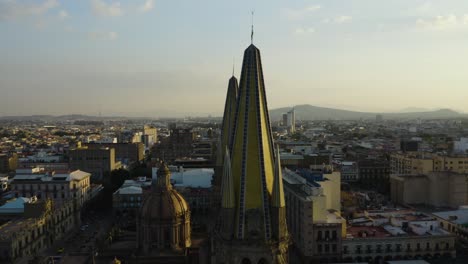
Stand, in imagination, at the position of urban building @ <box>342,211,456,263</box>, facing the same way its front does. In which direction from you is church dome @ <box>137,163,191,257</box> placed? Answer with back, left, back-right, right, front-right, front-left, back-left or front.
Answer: front-right

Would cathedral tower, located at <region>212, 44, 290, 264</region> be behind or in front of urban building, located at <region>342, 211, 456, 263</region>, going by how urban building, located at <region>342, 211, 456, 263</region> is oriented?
in front

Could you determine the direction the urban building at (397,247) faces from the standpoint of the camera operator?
facing the viewer

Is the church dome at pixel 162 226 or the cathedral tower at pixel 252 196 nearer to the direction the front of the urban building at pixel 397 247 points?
the cathedral tower
